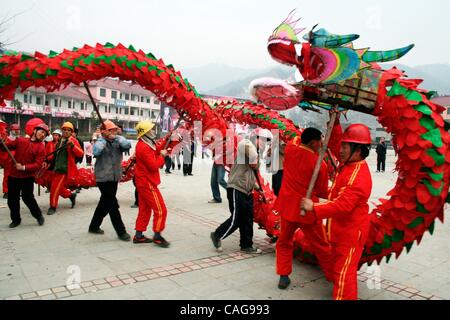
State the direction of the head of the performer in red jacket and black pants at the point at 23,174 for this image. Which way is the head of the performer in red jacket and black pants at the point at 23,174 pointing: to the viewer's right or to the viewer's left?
to the viewer's right

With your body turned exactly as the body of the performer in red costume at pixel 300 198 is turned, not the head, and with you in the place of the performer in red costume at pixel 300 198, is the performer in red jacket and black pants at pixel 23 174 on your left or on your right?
on your left

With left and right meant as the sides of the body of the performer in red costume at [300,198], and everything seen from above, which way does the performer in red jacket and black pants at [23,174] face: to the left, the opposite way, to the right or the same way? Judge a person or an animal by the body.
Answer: to the right

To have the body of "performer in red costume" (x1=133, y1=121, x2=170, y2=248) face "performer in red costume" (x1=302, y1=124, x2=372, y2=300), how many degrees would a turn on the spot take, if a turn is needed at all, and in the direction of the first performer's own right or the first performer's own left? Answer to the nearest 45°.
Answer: approximately 45° to the first performer's own right

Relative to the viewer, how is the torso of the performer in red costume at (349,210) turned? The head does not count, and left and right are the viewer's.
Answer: facing to the left of the viewer

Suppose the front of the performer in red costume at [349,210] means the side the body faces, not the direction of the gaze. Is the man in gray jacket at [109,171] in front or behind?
in front

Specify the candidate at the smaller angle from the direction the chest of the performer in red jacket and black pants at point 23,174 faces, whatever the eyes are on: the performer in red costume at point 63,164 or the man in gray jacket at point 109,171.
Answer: the man in gray jacket

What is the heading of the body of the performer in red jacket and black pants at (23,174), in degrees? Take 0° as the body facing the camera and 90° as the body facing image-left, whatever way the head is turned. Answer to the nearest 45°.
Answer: approximately 0°

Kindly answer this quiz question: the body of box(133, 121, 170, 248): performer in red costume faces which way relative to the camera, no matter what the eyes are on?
to the viewer's right
